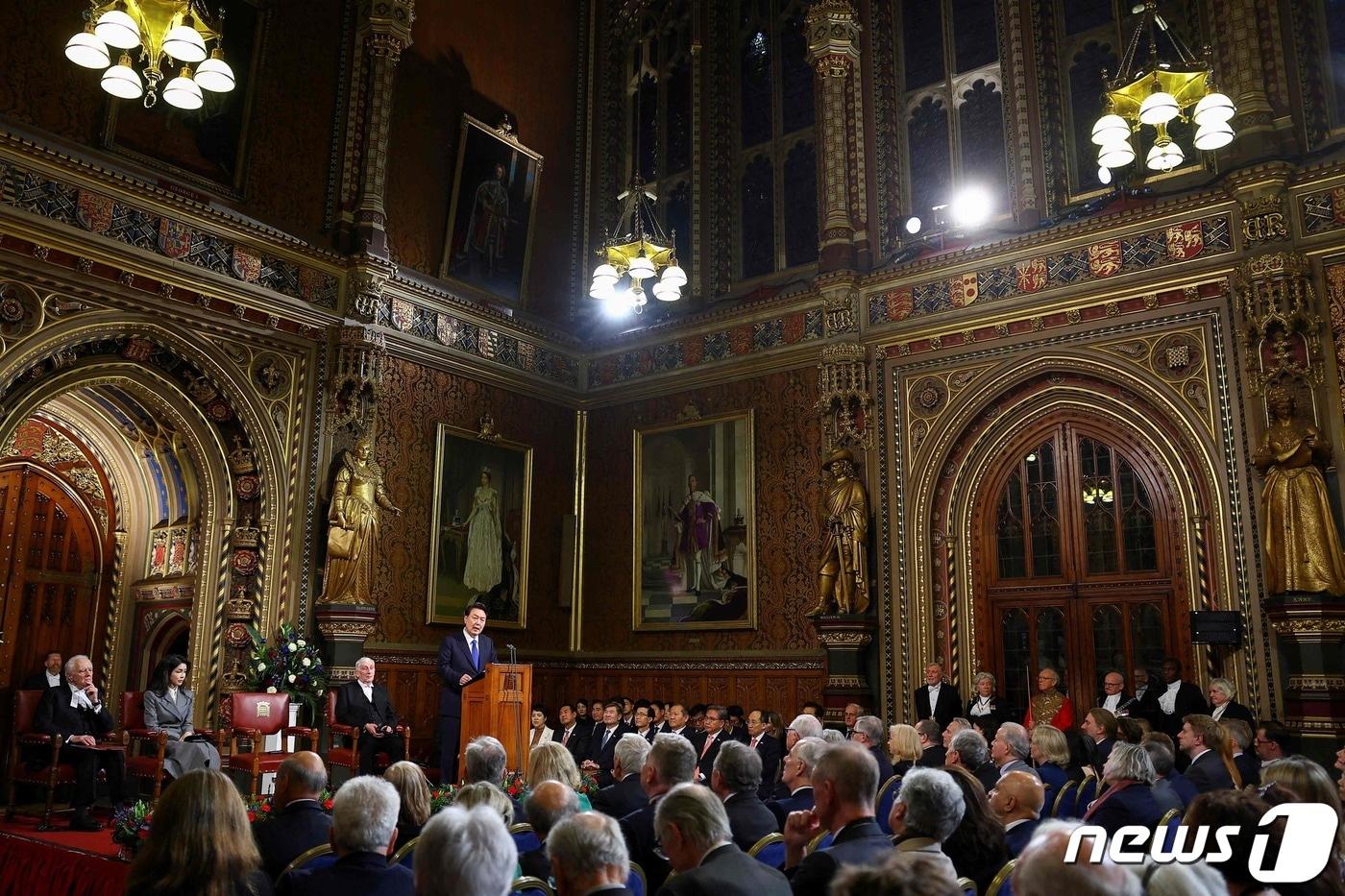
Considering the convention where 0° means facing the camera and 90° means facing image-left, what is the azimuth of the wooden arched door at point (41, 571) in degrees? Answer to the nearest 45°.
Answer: approximately 315°

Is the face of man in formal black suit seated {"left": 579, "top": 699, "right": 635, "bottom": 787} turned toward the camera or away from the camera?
toward the camera

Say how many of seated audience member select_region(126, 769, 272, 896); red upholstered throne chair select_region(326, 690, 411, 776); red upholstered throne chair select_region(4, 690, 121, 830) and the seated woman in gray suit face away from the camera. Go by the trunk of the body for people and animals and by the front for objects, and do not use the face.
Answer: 1

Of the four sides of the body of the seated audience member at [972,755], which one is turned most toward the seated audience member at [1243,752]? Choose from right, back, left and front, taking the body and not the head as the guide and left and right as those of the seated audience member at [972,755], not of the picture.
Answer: right

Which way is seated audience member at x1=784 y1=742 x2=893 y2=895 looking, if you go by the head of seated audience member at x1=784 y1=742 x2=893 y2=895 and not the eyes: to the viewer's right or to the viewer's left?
to the viewer's left

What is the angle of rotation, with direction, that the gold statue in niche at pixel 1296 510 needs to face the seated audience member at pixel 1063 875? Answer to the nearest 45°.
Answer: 0° — it already faces them

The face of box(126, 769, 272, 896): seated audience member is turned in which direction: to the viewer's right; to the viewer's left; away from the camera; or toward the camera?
away from the camera

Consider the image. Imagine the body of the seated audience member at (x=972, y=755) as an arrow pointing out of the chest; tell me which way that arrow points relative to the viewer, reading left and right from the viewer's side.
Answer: facing away from the viewer and to the left of the viewer

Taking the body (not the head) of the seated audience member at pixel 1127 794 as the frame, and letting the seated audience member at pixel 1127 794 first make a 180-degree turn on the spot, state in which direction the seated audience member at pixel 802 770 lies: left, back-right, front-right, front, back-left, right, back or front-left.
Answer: back-right

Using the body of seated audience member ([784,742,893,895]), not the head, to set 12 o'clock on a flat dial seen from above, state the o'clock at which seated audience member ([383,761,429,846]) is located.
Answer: seated audience member ([383,761,429,846]) is roughly at 11 o'clock from seated audience member ([784,742,893,895]).

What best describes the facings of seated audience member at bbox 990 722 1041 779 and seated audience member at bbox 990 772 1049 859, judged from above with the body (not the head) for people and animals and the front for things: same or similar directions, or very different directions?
same or similar directions

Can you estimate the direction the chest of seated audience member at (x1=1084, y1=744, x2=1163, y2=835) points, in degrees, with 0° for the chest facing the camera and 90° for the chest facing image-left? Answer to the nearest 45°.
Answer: approximately 135°

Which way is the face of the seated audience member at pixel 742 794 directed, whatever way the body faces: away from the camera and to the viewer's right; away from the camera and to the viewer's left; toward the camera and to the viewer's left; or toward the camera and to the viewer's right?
away from the camera and to the viewer's left

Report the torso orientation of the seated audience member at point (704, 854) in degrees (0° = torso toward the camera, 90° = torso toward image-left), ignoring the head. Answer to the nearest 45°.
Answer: approximately 135°

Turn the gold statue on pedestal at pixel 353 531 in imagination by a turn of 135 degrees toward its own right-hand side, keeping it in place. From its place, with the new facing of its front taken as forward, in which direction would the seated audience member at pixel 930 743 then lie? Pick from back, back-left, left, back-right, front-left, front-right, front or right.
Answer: back-left

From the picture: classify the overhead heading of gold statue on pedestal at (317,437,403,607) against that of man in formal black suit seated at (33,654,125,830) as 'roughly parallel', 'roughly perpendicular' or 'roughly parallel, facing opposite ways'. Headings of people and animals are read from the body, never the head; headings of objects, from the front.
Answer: roughly parallel

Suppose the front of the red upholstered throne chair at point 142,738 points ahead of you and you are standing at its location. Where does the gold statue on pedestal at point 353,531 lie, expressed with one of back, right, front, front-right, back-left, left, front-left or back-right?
left

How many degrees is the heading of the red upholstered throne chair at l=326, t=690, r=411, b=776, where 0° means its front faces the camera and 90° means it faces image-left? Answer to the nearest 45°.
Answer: approximately 315°

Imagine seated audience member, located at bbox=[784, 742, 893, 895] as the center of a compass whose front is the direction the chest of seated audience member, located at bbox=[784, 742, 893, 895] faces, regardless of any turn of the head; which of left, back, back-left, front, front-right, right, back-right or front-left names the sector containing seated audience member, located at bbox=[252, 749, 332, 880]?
front-left
